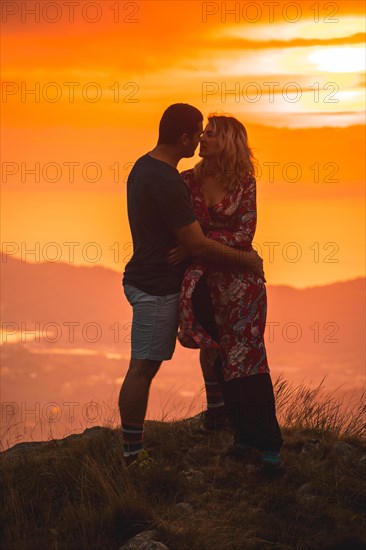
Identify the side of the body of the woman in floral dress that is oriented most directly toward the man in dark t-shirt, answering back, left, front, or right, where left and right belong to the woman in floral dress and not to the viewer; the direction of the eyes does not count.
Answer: front

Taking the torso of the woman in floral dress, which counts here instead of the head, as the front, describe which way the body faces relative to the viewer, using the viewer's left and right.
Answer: facing the viewer and to the left of the viewer
